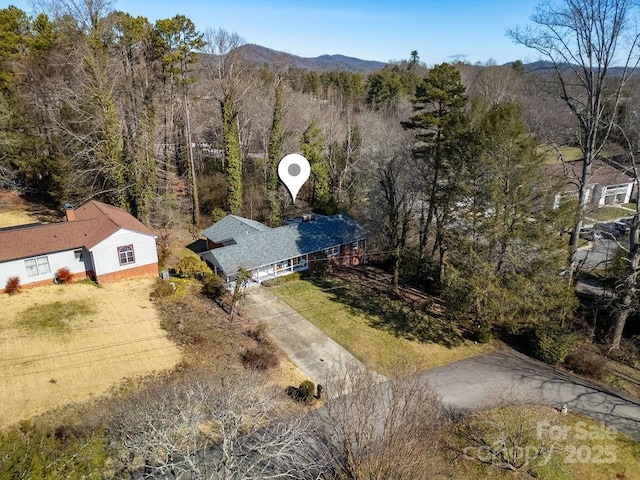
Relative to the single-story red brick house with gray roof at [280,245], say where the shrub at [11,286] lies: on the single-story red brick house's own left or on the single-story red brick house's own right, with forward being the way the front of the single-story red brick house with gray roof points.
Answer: on the single-story red brick house's own right

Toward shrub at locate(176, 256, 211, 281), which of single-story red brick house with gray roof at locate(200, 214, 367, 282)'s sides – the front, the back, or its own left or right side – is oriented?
right

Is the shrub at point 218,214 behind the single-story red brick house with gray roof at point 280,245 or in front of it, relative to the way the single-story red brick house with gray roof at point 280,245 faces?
behind

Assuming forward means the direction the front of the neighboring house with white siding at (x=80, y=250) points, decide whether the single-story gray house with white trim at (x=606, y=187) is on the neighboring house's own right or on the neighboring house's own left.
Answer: on the neighboring house's own left

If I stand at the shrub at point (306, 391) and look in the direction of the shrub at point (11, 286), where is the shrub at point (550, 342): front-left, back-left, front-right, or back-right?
back-right

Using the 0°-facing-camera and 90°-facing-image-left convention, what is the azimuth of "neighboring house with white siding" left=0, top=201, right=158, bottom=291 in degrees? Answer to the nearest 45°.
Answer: approximately 0°

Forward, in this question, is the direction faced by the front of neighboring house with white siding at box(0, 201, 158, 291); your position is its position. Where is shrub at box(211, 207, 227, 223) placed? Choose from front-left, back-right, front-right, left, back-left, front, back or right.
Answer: back-left

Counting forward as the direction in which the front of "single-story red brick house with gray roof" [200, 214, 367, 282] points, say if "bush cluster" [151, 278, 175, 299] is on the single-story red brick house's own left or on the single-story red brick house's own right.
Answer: on the single-story red brick house's own right
